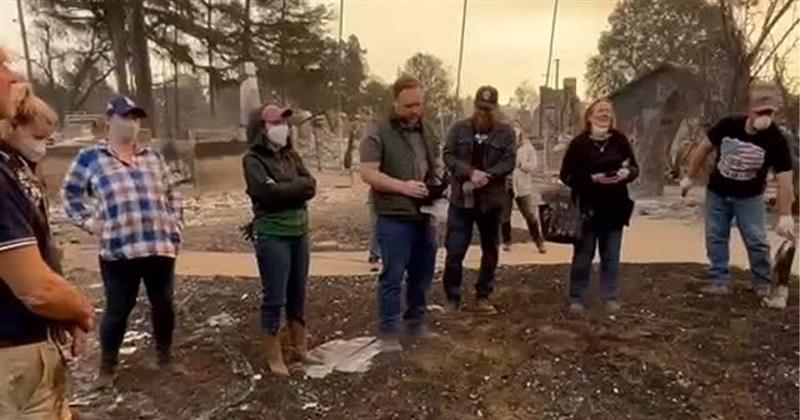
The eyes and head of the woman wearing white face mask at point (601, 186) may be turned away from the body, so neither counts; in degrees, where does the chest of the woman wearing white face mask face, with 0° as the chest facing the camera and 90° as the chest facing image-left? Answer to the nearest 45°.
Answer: approximately 0°

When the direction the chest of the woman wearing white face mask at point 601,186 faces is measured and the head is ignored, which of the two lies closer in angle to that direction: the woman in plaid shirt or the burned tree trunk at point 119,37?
the woman in plaid shirt

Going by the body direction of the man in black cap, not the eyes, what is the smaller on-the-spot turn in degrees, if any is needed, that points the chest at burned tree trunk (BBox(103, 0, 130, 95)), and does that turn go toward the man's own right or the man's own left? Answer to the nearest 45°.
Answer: approximately 135° to the man's own right

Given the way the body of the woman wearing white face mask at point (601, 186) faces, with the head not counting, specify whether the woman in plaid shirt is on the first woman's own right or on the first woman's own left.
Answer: on the first woman's own right

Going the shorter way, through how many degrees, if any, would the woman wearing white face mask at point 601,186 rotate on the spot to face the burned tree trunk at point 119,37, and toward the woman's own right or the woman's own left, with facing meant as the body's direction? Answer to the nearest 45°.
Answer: approximately 135° to the woman's own right

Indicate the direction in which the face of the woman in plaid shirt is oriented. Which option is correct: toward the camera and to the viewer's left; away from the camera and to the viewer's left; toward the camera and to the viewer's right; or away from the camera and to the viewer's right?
toward the camera and to the viewer's right

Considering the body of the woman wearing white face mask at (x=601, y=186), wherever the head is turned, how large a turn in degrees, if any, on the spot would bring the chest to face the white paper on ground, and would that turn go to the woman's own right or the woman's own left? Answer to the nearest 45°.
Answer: approximately 45° to the woman's own right

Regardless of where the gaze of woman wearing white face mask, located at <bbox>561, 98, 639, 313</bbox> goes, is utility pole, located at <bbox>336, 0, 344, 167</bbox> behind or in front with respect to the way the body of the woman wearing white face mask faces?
behind

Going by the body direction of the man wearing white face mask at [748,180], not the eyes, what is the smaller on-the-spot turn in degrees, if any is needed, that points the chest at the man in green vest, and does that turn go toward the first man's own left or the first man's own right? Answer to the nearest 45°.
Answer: approximately 45° to the first man's own right

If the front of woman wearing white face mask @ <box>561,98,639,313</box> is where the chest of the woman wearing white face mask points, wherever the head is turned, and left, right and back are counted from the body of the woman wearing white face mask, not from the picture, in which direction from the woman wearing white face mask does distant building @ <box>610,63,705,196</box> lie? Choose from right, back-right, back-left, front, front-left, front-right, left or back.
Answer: back
